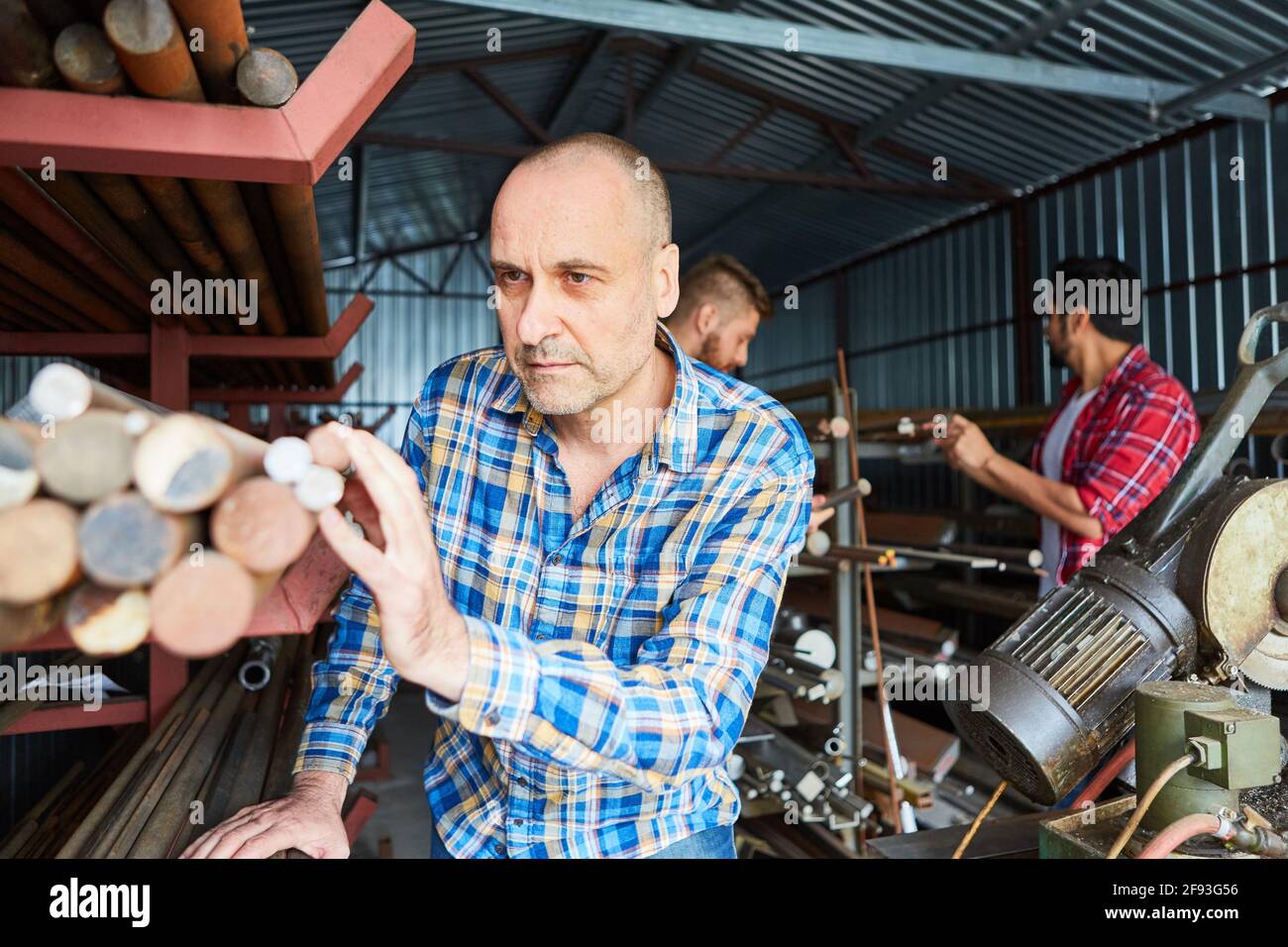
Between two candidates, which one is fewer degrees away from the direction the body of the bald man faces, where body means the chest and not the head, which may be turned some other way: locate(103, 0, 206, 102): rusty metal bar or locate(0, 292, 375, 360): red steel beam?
the rusty metal bar

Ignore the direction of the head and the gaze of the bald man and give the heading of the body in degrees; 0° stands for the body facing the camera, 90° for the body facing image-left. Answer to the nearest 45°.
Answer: approximately 45°

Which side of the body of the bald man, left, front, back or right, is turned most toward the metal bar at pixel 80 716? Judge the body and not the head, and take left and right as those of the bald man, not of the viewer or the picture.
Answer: right

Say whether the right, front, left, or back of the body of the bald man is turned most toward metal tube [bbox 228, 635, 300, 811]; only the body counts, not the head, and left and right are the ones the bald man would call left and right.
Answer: right
